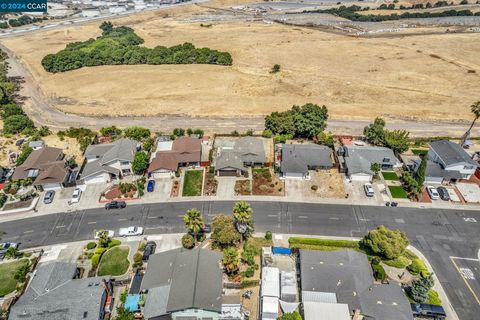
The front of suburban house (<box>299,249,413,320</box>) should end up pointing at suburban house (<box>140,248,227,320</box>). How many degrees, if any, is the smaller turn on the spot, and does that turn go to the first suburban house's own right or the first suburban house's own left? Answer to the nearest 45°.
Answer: approximately 135° to the first suburban house's own left

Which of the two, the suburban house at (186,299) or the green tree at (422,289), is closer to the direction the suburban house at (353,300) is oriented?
the green tree

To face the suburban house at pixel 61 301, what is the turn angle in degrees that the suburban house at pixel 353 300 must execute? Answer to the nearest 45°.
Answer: approximately 135° to its left

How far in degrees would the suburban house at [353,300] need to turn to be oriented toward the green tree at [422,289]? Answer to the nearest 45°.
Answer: approximately 45° to its right
